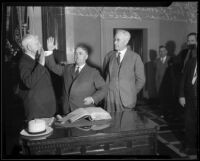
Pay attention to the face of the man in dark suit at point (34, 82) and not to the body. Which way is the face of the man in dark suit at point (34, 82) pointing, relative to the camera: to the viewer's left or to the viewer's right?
to the viewer's right

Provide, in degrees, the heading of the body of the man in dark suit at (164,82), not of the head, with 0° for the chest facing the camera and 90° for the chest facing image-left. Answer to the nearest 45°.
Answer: approximately 0°

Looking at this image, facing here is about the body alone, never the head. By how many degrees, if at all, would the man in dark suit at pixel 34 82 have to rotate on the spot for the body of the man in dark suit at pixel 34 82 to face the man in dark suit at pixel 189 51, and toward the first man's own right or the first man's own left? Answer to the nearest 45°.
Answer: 0° — they already face them

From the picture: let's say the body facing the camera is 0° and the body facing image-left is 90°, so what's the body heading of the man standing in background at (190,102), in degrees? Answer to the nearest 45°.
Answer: approximately 45°

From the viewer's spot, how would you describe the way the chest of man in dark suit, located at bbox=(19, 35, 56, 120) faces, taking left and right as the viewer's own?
facing to the right of the viewer

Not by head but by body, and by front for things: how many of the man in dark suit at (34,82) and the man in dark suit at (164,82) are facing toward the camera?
1
